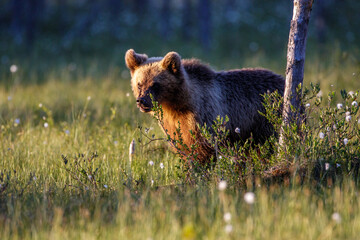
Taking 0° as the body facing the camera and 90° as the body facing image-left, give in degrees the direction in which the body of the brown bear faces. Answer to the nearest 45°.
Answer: approximately 45°
